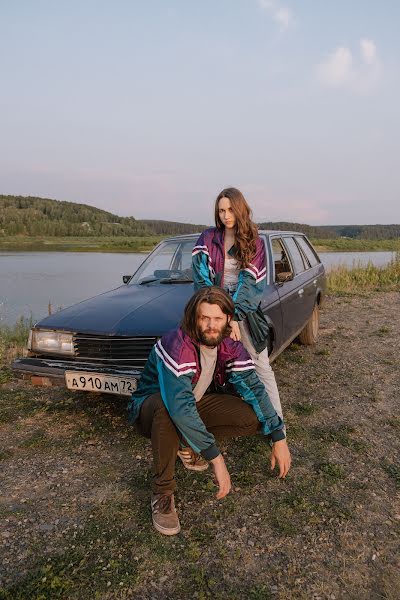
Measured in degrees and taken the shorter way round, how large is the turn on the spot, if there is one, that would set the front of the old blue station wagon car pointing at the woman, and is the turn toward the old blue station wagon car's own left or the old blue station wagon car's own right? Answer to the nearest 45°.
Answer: approximately 90° to the old blue station wagon car's own left

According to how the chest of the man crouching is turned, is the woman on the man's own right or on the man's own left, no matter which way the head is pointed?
on the man's own left

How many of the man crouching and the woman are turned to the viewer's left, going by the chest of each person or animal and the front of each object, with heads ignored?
0

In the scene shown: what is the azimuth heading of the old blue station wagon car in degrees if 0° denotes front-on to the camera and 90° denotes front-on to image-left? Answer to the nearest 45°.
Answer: approximately 45°

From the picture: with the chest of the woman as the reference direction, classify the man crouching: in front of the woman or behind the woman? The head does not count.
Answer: in front

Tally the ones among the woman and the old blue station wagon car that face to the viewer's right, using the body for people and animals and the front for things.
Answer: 0

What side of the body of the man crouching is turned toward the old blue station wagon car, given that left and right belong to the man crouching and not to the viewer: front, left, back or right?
back

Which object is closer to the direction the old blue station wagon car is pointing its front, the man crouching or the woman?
the man crouching

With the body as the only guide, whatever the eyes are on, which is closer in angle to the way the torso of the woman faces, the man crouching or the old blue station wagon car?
the man crouching
